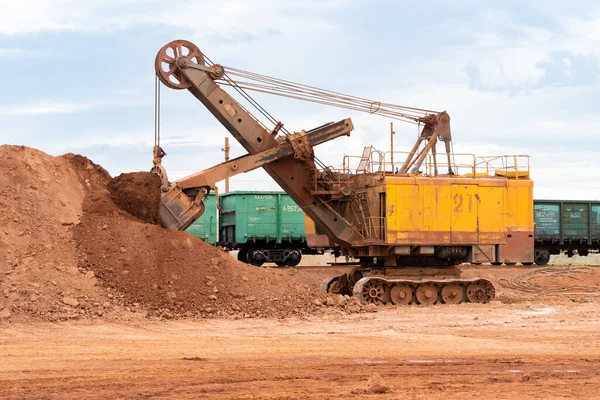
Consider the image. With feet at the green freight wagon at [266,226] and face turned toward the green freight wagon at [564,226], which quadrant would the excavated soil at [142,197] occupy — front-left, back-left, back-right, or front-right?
back-right

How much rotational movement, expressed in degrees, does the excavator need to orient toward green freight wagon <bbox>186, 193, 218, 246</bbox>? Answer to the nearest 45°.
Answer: approximately 45° to its right

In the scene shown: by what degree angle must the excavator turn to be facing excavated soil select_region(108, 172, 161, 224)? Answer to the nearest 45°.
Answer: approximately 45° to its left

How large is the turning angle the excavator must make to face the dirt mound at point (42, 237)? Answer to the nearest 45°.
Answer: approximately 45° to its left

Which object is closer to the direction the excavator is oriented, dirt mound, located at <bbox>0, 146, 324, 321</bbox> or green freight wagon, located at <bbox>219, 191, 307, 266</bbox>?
the dirt mound

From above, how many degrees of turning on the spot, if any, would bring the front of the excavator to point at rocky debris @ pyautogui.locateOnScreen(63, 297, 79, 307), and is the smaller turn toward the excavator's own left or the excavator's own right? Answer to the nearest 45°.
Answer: approximately 45° to the excavator's own left

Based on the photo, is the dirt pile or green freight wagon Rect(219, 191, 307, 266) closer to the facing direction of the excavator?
the dirt pile

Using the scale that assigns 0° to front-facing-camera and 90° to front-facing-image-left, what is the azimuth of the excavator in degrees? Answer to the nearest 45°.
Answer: approximately 90°

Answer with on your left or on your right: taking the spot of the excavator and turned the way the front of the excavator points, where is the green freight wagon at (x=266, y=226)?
on your right
